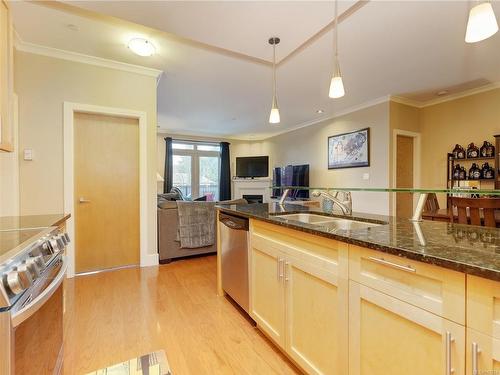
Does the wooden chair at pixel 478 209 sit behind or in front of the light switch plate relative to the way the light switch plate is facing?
in front

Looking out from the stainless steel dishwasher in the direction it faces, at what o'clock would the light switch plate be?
The light switch plate is roughly at 2 o'clock from the stainless steel dishwasher.

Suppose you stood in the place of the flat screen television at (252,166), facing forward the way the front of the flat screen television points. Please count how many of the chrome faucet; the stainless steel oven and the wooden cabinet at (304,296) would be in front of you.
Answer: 3

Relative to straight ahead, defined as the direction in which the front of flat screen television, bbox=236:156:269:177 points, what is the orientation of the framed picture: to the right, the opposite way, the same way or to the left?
to the right

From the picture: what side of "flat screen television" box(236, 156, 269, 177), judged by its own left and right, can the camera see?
front

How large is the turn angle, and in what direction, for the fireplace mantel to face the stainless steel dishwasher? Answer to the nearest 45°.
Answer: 0° — it already faces it

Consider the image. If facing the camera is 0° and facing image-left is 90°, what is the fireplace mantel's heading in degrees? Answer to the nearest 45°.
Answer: approximately 0°

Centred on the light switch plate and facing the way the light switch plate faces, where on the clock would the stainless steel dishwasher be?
The stainless steel dishwasher is roughly at 11 o'clock from the light switch plate.

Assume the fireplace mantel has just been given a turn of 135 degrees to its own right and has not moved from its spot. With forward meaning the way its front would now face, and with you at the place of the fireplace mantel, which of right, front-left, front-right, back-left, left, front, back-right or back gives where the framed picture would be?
back

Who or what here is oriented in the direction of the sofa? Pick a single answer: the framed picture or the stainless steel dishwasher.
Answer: the framed picture

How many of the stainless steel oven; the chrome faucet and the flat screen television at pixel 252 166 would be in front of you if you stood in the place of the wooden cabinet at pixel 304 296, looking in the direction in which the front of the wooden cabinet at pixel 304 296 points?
1

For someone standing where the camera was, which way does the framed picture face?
facing the viewer and to the left of the viewer

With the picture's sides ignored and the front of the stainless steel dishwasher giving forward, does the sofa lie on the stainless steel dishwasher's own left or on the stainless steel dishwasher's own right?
on the stainless steel dishwasher's own right
